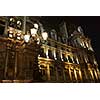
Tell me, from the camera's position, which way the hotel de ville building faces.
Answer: facing the viewer and to the right of the viewer
